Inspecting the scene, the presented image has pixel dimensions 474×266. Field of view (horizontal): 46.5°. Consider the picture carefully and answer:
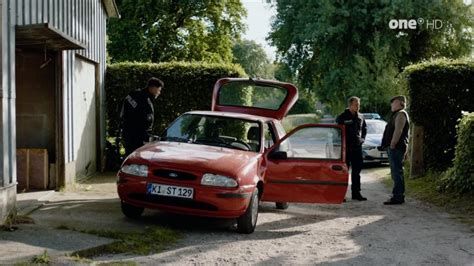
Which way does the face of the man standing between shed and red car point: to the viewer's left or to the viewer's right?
to the viewer's right

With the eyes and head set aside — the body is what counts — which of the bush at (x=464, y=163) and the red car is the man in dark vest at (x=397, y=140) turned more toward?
the red car

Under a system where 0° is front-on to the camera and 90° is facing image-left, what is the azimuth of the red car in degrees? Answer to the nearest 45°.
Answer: approximately 45°

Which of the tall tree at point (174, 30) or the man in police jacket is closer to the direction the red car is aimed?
the man in police jacket

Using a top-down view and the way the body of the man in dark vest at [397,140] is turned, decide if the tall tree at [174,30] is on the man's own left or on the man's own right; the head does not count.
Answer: on the man's own right

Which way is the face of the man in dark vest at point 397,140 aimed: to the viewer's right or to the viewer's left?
to the viewer's left

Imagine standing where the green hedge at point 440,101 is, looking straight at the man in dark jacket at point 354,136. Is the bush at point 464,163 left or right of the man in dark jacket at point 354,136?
left

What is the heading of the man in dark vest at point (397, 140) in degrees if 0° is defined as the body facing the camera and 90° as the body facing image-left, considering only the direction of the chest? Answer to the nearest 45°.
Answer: approximately 90°

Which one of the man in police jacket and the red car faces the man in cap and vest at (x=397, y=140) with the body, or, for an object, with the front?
the man in police jacket

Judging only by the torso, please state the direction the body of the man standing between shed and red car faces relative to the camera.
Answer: to the viewer's right

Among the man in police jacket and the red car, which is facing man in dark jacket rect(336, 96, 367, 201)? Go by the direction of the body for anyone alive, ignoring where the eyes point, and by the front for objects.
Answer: the man in police jacket
